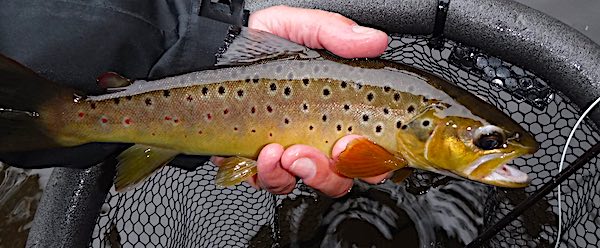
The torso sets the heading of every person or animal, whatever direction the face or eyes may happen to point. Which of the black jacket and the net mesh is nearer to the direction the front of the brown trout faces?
the net mesh

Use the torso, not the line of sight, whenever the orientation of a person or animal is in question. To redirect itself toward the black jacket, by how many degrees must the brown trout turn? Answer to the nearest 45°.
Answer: approximately 180°

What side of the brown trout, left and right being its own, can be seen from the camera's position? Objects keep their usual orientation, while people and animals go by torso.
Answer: right
